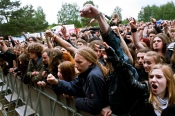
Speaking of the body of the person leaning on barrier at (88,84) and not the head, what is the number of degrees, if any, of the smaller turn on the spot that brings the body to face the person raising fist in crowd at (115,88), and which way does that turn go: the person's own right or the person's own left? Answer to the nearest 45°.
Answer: approximately 135° to the person's own left

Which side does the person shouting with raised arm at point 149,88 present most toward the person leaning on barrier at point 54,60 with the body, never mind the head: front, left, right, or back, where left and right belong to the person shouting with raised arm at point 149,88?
right

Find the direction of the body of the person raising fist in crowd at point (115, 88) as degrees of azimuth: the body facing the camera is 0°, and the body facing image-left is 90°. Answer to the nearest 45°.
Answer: approximately 90°

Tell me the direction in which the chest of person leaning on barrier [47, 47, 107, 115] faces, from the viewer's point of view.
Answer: to the viewer's left

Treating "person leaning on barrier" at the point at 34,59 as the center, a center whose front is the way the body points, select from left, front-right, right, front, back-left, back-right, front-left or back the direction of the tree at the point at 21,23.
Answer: back-right

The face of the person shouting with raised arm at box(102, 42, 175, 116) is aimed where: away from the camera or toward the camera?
toward the camera

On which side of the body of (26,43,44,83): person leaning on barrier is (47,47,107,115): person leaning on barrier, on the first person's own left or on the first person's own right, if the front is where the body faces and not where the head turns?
on the first person's own left

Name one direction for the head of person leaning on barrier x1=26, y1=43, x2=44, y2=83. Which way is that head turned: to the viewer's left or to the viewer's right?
to the viewer's left

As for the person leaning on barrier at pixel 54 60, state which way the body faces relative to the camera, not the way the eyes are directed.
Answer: to the viewer's left

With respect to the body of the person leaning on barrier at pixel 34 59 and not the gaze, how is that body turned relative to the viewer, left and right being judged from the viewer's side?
facing the viewer and to the left of the viewer
